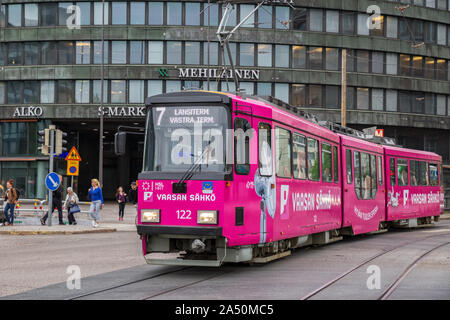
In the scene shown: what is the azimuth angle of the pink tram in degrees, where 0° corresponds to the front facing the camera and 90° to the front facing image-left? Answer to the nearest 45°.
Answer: approximately 45°

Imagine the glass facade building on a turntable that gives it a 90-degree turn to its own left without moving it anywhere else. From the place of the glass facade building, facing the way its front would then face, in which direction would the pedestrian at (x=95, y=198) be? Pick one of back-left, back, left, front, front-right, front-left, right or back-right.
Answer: right

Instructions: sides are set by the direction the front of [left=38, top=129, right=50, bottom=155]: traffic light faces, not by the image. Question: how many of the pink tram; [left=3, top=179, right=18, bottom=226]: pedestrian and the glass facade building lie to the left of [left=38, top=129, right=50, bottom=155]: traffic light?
1

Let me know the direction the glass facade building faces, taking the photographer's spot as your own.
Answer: facing the viewer

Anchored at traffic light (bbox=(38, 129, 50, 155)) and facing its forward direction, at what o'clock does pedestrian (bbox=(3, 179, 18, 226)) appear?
The pedestrian is roughly at 12 o'clock from the traffic light.

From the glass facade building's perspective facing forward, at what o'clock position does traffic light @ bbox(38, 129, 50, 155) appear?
The traffic light is roughly at 12 o'clock from the glass facade building.

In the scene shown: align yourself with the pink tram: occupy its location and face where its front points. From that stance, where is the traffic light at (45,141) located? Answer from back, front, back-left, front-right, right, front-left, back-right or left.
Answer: right

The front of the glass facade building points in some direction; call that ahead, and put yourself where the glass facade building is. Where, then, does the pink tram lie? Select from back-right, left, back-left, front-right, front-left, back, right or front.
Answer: front

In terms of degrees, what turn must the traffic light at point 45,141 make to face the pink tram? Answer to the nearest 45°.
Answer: approximately 180°

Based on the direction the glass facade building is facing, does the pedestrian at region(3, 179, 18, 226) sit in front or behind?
in front
